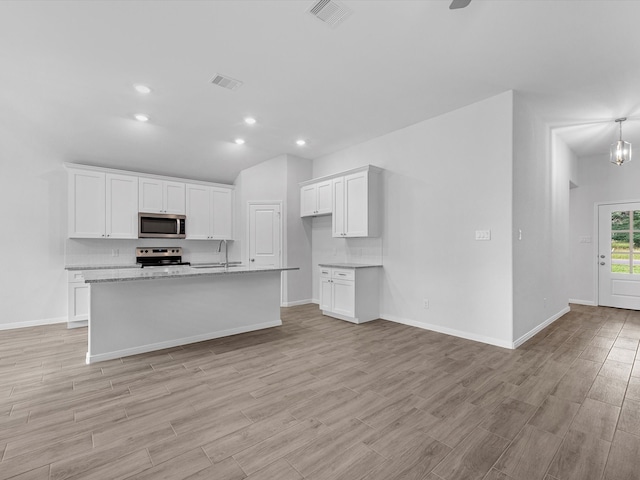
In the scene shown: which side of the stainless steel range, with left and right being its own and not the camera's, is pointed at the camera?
front

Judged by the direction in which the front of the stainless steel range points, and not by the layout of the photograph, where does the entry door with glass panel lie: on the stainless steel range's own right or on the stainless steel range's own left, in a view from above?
on the stainless steel range's own left

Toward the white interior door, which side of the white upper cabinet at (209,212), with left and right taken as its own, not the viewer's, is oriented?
left

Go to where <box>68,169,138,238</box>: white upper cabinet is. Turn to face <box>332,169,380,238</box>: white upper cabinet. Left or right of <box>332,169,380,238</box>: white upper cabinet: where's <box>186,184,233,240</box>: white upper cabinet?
left

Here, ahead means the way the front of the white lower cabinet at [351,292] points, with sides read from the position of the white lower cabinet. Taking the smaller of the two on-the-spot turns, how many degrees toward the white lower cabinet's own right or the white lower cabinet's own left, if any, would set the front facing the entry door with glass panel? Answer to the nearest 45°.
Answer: approximately 135° to the white lower cabinet's own left

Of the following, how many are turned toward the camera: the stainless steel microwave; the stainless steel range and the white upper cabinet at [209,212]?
3

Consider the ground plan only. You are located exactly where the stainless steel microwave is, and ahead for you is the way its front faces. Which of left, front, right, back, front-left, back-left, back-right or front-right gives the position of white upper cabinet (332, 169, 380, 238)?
front-left

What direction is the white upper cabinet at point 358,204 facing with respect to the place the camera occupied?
facing the viewer and to the left of the viewer

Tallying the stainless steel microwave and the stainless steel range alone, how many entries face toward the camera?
2

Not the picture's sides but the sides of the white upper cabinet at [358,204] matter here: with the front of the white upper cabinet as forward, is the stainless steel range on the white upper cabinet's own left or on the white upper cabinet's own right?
on the white upper cabinet's own right

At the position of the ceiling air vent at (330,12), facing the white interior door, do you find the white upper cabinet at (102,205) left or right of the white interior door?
left

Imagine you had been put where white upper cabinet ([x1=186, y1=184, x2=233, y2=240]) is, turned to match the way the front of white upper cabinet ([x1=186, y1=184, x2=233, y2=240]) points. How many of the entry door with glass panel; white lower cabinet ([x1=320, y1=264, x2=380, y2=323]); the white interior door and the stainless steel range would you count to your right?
1
